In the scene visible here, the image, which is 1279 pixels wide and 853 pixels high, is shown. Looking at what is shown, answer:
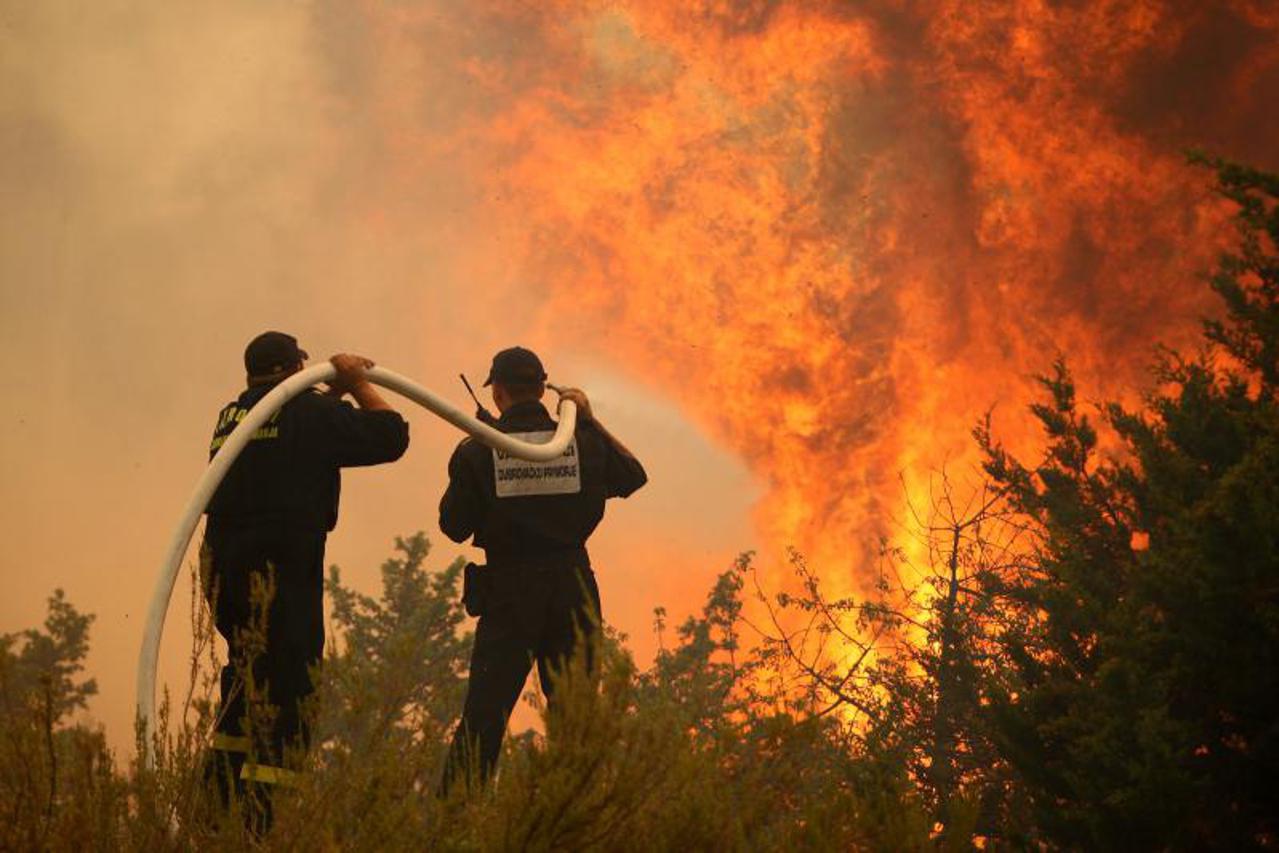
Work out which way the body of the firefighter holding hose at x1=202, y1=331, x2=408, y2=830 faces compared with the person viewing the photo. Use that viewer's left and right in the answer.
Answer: facing away from the viewer and to the right of the viewer

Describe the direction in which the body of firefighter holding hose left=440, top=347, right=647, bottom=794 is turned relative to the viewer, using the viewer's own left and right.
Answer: facing away from the viewer

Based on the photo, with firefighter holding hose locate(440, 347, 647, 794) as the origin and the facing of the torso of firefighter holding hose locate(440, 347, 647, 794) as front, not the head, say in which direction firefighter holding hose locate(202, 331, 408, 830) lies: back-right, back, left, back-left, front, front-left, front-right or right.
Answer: back-left
